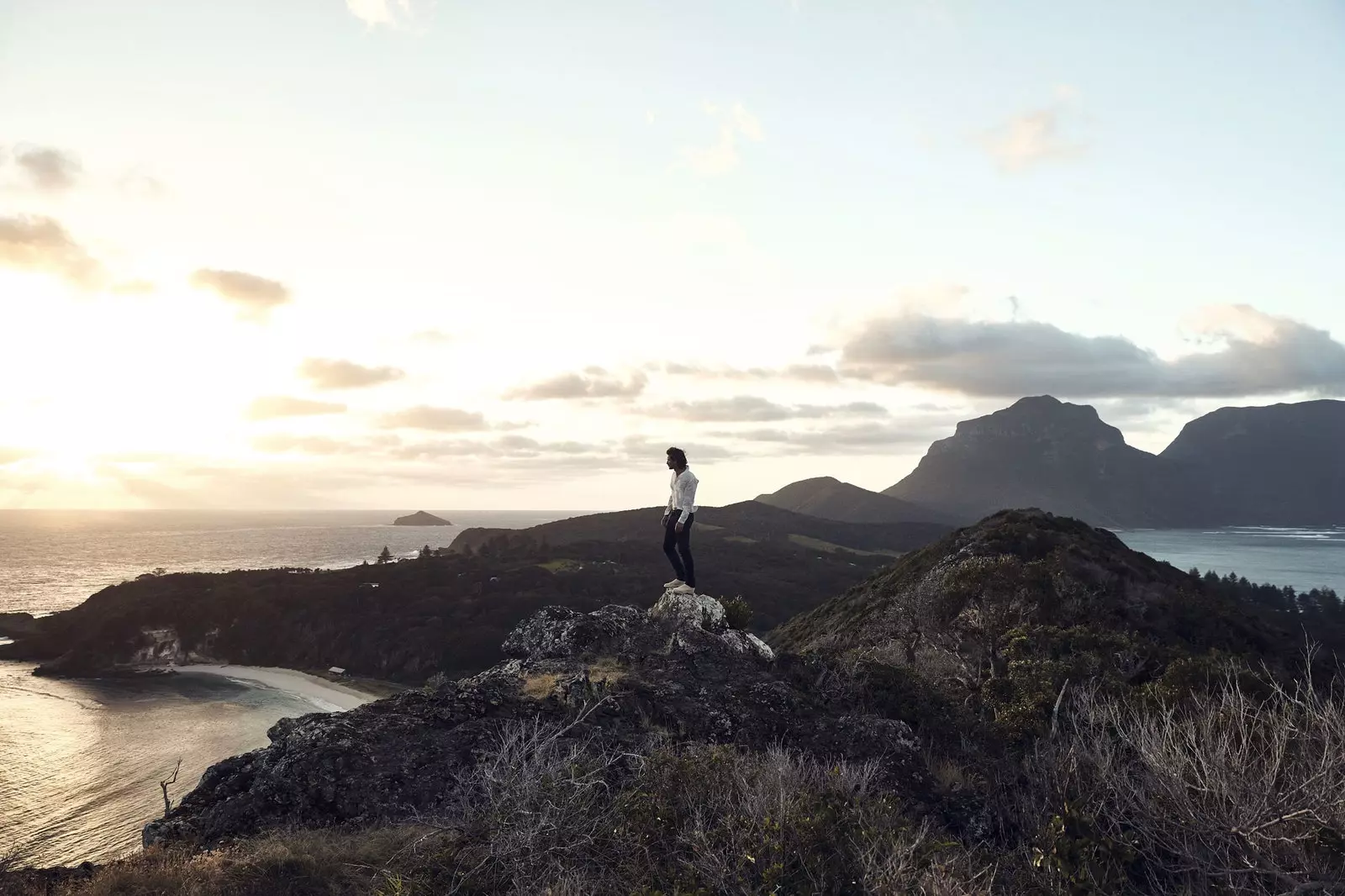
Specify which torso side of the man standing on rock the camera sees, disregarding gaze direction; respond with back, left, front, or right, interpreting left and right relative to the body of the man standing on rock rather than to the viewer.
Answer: left
